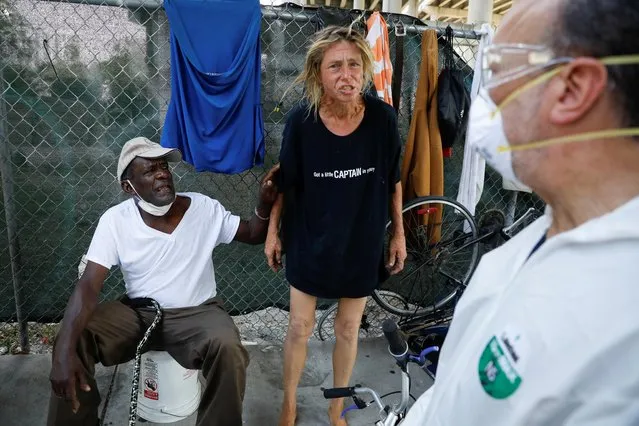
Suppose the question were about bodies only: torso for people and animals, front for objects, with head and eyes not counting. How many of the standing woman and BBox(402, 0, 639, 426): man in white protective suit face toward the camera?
1

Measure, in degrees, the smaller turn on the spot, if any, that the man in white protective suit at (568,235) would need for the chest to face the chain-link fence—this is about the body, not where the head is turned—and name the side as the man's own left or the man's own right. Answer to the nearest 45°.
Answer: approximately 45° to the man's own right

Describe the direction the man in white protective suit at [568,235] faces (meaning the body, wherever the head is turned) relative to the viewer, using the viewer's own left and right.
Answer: facing to the left of the viewer

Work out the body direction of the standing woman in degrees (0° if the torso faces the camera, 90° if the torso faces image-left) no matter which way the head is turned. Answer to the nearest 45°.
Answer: approximately 0°

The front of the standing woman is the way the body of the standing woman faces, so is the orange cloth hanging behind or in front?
behind
